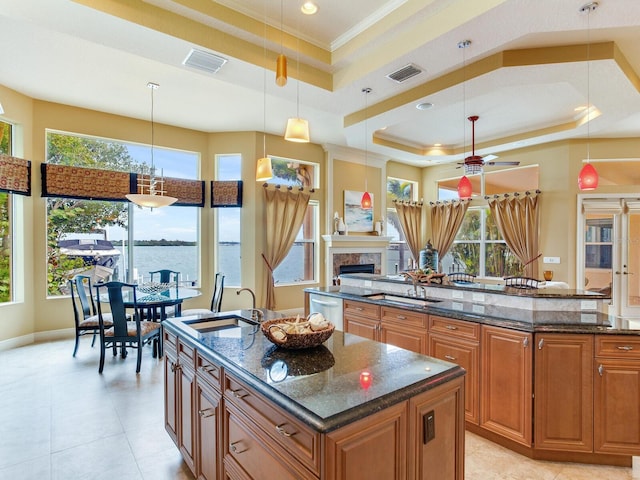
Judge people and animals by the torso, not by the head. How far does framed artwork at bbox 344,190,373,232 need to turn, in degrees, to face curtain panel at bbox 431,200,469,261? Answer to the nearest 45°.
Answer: approximately 135° to its left

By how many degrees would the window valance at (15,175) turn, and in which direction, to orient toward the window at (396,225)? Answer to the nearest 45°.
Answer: approximately 45° to its left

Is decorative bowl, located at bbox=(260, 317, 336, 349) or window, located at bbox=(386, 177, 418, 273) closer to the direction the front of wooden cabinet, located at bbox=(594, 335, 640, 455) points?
the decorative bowl

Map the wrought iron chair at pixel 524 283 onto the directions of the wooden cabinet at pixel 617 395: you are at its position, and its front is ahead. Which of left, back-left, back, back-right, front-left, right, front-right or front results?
back-right

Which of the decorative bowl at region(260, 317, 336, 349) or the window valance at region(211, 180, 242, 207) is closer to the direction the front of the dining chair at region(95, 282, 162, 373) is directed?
the window valance

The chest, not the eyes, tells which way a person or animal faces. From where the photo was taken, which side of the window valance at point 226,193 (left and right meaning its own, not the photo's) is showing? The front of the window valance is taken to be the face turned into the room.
front

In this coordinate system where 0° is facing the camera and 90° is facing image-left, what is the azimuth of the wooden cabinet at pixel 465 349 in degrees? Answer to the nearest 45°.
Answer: approximately 45°

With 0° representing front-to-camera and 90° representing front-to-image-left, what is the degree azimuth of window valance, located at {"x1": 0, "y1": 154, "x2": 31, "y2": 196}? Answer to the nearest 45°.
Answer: approximately 315°

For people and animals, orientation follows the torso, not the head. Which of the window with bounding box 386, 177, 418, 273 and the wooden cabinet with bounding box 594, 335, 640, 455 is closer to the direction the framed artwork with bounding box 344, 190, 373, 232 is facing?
the wooden cabinet

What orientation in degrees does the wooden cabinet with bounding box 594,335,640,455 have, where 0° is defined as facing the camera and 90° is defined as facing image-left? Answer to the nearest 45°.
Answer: approximately 0°

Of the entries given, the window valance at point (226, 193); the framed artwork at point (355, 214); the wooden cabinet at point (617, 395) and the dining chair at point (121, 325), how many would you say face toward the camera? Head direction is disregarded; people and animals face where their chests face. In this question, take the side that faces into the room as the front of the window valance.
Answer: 3

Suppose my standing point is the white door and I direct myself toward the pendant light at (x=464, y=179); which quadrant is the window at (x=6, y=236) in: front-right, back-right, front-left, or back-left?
front-right

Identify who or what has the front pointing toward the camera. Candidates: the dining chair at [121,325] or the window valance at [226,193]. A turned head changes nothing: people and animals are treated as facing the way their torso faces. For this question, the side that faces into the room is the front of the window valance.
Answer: the window valance

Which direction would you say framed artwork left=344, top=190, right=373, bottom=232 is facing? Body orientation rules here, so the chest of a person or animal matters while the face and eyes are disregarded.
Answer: toward the camera

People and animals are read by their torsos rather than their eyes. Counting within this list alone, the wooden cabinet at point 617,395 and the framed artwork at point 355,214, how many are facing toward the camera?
2

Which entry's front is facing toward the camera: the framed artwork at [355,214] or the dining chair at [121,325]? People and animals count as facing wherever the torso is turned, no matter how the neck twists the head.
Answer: the framed artwork

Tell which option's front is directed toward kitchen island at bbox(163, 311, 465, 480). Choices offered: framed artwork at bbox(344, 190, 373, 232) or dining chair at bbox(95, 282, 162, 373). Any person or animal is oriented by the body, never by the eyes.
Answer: the framed artwork

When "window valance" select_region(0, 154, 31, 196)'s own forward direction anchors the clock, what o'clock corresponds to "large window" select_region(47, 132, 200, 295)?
The large window is roughly at 10 o'clock from the window valance.

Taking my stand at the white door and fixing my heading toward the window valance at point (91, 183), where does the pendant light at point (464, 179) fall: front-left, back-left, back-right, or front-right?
front-left

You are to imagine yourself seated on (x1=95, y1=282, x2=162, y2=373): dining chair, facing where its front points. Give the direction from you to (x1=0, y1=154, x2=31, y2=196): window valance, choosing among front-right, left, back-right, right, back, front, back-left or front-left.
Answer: left

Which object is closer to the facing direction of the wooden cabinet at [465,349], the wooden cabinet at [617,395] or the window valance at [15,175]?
the window valance

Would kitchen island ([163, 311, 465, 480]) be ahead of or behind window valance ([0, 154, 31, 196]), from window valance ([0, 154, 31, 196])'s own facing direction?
ahead
